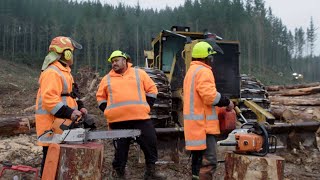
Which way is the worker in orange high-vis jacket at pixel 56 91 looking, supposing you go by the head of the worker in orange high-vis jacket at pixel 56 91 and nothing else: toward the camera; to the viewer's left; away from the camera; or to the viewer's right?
to the viewer's right

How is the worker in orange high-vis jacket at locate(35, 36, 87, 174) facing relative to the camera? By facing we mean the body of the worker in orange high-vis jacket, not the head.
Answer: to the viewer's right

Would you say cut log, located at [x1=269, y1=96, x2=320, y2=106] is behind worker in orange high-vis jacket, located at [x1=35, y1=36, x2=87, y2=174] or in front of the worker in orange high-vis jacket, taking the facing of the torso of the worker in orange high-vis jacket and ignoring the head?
in front

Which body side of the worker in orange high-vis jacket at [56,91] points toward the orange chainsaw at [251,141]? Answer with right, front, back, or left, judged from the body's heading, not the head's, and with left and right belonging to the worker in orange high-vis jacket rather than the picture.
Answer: front

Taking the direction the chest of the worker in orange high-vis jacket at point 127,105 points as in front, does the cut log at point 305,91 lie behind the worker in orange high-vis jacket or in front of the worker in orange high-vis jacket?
behind

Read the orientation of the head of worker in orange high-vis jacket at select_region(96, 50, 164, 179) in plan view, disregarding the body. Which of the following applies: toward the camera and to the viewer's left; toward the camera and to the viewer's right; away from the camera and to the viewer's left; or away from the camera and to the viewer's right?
toward the camera and to the viewer's left

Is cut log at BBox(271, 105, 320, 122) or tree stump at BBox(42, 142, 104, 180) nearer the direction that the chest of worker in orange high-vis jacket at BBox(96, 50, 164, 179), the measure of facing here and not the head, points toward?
the tree stump

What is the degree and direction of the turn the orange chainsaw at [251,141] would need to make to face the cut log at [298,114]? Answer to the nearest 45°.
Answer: approximately 90° to its left

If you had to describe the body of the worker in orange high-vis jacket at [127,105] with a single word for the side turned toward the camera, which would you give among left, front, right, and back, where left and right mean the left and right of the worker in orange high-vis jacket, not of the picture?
front
